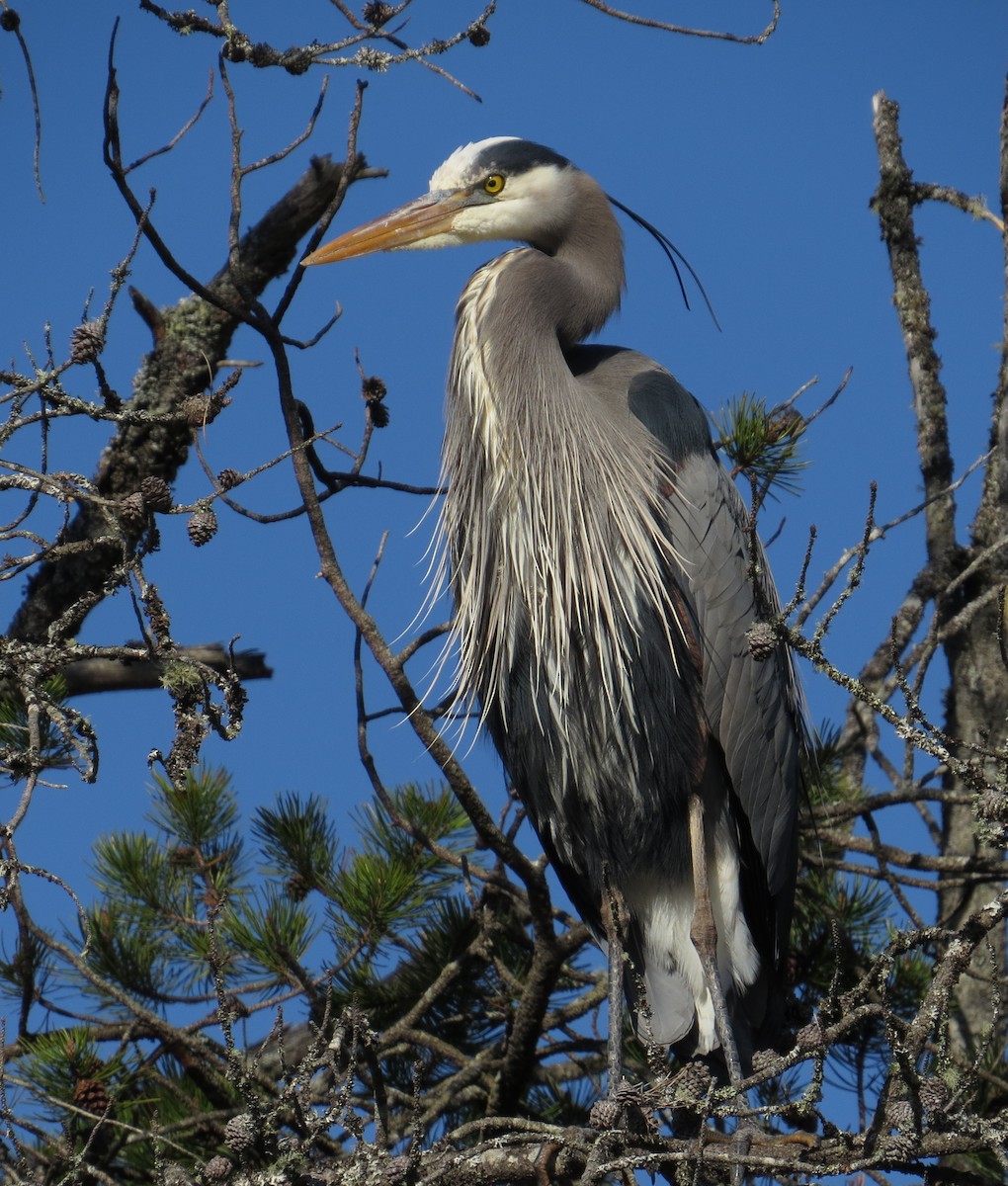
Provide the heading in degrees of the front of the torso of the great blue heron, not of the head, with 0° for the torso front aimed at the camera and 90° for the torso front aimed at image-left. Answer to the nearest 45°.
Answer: approximately 45°

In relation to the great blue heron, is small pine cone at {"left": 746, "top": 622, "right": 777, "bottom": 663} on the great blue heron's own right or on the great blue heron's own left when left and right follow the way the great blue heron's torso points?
on the great blue heron's own left
